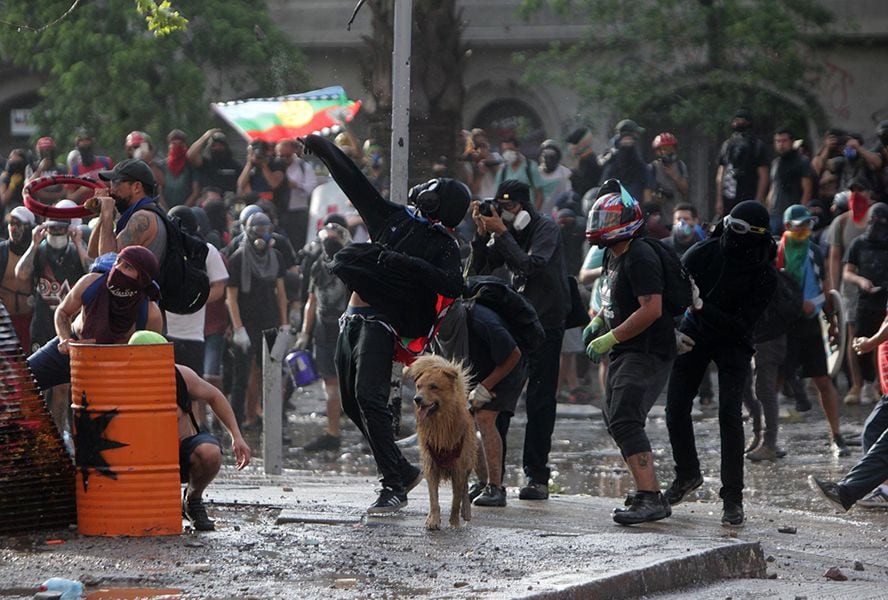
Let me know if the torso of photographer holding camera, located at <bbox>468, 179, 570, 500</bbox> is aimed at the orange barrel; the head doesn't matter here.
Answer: yes

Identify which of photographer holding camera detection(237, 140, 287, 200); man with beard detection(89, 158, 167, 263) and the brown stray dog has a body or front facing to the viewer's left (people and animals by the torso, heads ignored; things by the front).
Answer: the man with beard

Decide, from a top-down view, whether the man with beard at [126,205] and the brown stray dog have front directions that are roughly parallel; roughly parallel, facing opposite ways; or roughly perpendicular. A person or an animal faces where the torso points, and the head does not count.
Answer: roughly perpendicular

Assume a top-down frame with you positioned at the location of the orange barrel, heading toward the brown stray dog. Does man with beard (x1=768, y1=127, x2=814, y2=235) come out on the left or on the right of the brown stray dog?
left

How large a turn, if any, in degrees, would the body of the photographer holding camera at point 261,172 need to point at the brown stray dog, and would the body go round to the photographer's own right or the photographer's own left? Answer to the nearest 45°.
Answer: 0° — they already face it

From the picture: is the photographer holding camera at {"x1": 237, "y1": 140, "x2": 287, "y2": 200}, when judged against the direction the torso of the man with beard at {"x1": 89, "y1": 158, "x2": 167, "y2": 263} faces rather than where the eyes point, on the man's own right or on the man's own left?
on the man's own right

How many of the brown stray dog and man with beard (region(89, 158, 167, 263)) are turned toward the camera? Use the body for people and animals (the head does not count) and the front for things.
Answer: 1

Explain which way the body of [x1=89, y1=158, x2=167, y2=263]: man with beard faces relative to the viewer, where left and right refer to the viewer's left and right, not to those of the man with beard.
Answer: facing to the left of the viewer
